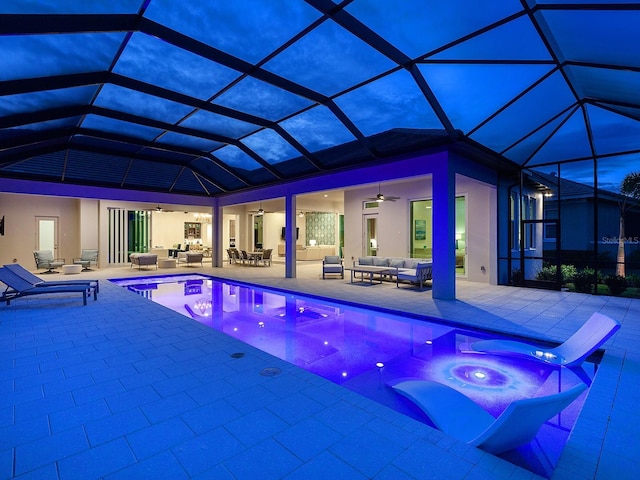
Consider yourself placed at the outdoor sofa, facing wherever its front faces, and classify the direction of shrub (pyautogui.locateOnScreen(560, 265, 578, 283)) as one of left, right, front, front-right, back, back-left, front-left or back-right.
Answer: back-left

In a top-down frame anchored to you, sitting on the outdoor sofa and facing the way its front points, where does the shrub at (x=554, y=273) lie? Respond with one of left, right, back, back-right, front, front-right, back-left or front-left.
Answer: back-left

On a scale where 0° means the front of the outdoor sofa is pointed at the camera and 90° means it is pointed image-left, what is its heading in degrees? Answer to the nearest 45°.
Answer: approximately 45°

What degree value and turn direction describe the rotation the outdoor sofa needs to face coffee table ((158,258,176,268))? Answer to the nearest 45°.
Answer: approximately 45° to its right

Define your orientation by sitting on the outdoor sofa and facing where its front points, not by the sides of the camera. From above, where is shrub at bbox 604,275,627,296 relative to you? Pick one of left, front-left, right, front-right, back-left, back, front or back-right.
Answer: back-left

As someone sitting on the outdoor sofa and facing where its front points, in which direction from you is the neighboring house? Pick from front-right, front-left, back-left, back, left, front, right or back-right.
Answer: back-left

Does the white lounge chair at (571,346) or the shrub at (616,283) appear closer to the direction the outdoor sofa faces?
the white lounge chair

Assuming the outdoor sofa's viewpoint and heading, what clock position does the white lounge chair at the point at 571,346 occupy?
The white lounge chair is roughly at 10 o'clock from the outdoor sofa.

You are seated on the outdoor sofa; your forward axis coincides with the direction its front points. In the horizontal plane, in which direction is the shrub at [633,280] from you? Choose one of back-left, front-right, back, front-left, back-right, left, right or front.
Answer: back-left

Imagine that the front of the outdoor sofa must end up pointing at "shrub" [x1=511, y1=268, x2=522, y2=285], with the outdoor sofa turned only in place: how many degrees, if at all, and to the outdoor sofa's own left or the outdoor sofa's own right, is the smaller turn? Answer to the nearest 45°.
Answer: approximately 135° to the outdoor sofa's own left
